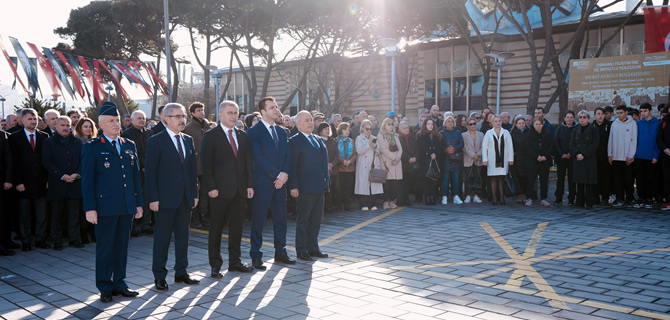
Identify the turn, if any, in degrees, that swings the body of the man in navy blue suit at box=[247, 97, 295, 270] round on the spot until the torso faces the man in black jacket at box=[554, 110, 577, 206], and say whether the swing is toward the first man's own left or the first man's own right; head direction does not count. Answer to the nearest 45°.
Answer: approximately 90° to the first man's own left

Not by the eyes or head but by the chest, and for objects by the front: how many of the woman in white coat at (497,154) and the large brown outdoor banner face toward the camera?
2

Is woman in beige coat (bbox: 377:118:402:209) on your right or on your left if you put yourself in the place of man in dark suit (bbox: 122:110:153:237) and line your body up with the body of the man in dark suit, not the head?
on your left

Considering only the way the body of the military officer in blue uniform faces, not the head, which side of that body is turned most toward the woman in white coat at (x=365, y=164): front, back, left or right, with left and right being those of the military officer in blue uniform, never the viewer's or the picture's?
left

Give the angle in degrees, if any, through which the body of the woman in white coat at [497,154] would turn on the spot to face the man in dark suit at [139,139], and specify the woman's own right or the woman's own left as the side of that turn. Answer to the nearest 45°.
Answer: approximately 45° to the woman's own right

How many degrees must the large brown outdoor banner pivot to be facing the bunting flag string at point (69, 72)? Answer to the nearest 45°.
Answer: approximately 90° to its right

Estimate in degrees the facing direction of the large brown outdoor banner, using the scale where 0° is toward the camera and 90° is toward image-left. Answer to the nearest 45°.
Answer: approximately 0°

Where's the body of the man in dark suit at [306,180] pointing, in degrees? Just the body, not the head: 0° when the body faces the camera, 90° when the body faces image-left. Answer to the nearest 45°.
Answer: approximately 315°

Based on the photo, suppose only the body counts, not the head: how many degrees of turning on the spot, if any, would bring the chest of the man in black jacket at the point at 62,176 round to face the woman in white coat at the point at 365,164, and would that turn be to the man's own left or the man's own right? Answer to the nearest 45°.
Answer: approximately 45° to the man's own left

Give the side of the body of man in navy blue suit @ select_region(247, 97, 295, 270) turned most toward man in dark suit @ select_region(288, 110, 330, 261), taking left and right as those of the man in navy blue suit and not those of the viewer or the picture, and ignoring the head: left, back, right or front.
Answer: left
